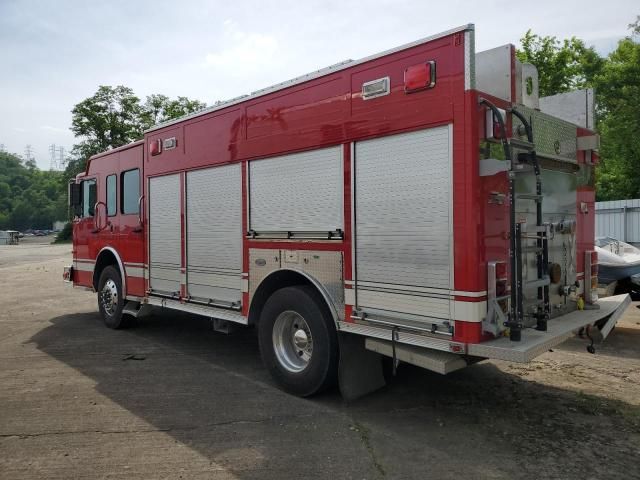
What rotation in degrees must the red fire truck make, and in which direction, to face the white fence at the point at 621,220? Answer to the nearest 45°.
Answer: approximately 90° to its right

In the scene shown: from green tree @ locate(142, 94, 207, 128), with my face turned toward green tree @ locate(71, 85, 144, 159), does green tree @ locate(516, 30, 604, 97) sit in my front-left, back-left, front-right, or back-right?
back-left

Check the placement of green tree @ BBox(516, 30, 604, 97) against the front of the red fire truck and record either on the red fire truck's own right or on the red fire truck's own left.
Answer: on the red fire truck's own right

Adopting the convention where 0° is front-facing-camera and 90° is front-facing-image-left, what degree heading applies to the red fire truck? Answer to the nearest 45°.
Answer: approximately 135°

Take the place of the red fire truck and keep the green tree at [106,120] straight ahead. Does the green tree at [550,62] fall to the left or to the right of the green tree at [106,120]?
right

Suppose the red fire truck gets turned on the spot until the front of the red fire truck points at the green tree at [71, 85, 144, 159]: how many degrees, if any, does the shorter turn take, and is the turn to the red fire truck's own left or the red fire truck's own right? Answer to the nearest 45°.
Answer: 0° — it already faces it

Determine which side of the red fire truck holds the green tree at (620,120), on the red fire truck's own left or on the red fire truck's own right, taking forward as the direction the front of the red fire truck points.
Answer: on the red fire truck's own right
